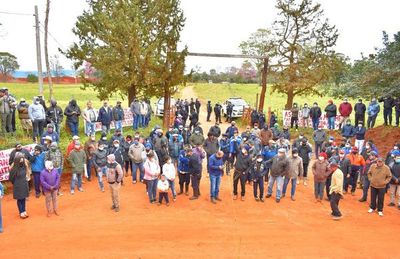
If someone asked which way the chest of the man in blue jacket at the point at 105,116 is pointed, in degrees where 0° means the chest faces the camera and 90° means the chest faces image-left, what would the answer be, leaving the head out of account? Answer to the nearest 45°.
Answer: approximately 0°

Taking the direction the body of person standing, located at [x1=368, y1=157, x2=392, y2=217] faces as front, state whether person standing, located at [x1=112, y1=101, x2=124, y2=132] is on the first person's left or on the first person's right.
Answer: on the first person's right
